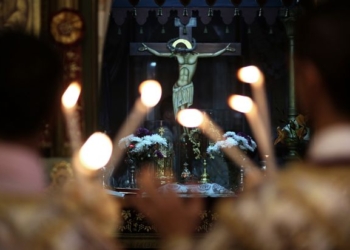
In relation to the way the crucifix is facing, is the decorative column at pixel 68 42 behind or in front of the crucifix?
in front

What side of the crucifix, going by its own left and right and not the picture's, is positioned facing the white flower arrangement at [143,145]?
front

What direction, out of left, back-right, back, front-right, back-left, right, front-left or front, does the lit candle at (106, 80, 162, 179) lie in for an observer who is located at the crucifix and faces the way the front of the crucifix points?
front

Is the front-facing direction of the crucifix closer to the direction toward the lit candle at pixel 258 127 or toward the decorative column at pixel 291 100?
the lit candle

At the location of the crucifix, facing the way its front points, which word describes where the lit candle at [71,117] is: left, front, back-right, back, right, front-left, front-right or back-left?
front

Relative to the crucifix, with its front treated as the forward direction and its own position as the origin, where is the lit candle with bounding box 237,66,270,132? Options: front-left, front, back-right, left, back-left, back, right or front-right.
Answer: front

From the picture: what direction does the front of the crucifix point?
toward the camera

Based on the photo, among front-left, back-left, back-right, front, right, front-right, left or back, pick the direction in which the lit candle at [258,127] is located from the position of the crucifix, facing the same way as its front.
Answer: front

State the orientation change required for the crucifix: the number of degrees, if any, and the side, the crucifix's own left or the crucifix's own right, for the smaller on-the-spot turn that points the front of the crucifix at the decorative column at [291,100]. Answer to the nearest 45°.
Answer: approximately 45° to the crucifix's own left

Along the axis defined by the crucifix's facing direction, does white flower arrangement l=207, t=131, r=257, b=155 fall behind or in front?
in front
